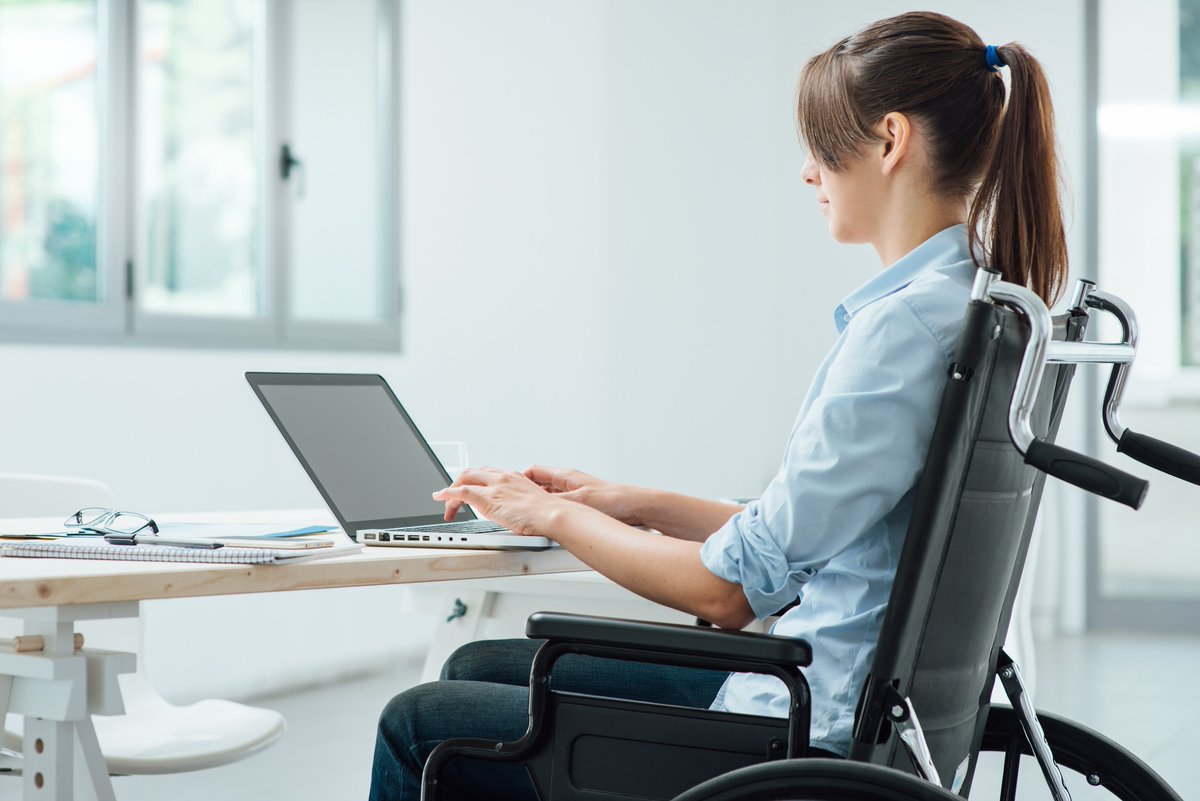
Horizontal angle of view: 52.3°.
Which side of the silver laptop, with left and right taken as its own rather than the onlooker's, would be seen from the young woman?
front

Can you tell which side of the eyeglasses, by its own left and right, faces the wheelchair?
left

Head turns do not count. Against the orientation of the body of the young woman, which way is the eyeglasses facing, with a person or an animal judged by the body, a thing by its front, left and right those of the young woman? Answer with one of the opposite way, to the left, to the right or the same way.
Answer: to the left

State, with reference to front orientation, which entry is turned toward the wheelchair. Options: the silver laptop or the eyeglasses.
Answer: the silver laptop

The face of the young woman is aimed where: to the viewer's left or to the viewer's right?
to the viewer's left

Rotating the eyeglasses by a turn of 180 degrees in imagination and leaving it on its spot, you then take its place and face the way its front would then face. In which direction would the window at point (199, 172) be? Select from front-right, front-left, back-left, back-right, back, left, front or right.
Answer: front-left

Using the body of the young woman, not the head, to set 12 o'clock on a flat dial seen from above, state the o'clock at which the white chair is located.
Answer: The white chair is roughly at 1 o'clock from the young woman.

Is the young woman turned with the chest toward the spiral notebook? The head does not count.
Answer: yes

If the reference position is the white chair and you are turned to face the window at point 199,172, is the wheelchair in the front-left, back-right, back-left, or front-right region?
back-right

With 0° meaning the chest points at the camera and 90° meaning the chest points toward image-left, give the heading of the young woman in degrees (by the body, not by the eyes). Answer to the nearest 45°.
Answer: approximately 90°

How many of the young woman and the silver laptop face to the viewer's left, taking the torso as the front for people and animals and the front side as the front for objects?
1

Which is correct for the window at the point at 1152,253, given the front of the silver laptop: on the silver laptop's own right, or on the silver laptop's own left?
on the silver laptop's own left
